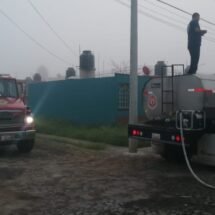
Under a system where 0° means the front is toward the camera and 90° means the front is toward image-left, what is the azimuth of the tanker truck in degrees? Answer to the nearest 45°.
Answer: approximately 225°

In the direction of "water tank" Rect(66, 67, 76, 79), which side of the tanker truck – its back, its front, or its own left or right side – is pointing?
left

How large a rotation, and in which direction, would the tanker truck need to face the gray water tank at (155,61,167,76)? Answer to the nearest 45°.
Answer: approximately 45° to its left
